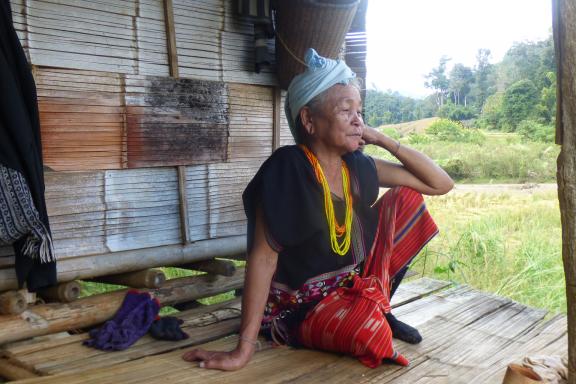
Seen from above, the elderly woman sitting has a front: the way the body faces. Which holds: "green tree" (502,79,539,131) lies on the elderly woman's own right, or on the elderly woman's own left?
on the elderly woman's own left

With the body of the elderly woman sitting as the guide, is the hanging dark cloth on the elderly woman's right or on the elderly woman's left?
on the elderly woman's right

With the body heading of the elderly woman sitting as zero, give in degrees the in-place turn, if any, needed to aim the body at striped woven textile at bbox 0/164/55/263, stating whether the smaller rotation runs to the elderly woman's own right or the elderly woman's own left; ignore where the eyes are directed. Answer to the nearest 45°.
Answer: approximately 135° to the elderly woman's own right

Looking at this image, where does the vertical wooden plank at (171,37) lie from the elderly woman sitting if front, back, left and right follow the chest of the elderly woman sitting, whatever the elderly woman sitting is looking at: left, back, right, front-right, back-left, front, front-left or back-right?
back

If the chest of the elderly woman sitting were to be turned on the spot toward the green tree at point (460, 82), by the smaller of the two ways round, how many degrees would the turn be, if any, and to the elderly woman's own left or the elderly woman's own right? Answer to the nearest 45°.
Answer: approximately 135° to the elderly woman's own left

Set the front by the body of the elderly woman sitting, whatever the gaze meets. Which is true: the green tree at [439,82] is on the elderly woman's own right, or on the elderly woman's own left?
on the elderly woman's own left

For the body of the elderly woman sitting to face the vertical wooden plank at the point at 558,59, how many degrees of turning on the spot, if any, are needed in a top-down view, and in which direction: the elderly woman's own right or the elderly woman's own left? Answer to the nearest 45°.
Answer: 0° — they already face it

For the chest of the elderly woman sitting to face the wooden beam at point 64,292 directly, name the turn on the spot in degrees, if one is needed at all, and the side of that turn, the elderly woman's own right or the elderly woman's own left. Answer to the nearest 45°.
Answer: approximately 135° to the elderly woman's own right

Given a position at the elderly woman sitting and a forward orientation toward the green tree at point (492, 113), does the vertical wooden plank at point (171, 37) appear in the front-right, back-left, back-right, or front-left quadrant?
front-left

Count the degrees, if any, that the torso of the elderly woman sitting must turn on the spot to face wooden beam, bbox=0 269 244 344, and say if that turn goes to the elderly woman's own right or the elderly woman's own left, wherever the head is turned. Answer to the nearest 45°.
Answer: approximately 135° to the elderly woman's own right

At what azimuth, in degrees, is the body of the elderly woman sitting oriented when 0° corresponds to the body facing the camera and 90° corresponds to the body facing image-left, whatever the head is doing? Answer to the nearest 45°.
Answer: approximately 315°

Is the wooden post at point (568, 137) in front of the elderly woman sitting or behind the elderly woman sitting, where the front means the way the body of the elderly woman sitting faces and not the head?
in front

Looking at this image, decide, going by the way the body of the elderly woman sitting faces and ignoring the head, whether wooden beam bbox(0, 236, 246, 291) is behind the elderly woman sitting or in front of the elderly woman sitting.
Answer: behind
